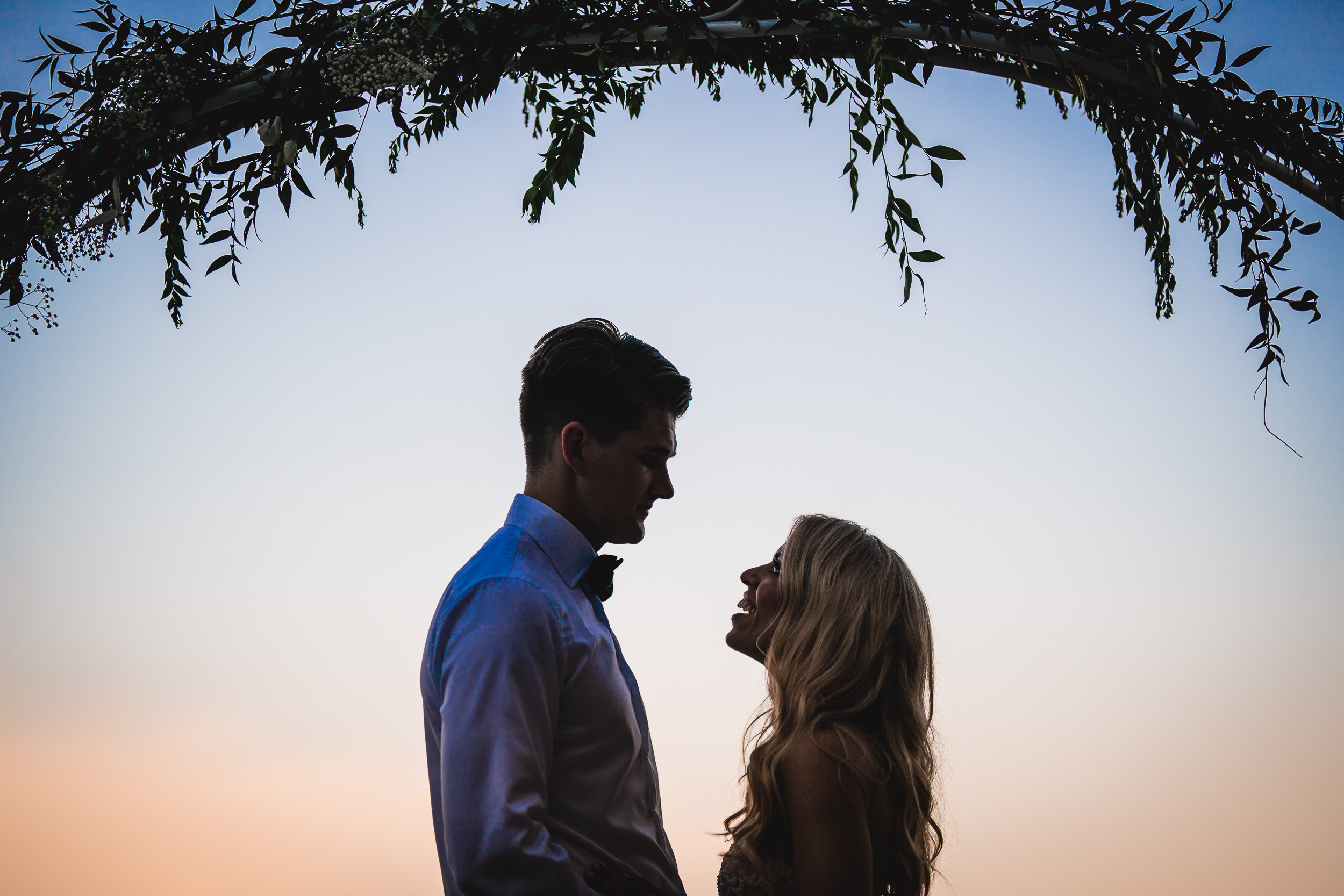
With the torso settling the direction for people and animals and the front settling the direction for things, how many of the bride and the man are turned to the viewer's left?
1

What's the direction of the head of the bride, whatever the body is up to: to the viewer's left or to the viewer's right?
to the viewer's left

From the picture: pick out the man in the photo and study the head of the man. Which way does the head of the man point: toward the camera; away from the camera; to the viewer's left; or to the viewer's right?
to the viewer's right

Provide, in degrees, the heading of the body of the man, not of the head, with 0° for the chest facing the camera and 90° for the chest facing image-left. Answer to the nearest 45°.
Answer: approximately 270°

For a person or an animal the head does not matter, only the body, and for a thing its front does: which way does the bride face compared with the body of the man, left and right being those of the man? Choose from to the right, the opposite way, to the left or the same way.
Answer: the opposite way

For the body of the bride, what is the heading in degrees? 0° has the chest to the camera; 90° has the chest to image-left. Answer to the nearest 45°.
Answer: approximately 90°

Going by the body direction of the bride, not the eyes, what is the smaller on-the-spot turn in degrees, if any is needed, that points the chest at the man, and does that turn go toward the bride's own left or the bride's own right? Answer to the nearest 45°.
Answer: approximately 45° to the bride's own left
